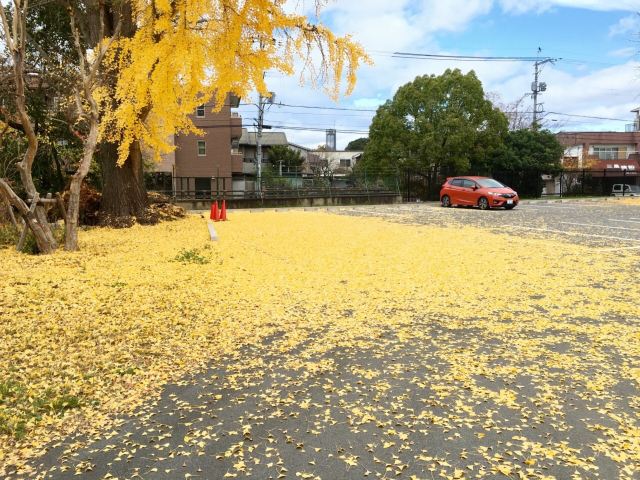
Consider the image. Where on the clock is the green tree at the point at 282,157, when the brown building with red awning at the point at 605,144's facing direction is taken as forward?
The green tree is roughly at 2 o'clock from the brown building with red awning.

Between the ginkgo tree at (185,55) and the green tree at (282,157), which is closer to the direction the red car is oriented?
the ginkgo tree

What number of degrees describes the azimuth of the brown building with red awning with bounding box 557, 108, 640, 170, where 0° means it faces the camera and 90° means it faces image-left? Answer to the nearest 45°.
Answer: approximately 0°

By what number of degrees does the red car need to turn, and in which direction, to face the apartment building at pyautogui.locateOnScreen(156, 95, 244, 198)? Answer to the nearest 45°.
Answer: approximately 180°

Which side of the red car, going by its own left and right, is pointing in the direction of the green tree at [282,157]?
back

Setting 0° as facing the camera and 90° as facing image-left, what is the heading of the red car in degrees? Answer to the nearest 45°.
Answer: approximately 315°

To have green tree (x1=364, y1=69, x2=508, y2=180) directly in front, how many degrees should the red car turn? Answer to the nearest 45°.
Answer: approximately 135° to its left

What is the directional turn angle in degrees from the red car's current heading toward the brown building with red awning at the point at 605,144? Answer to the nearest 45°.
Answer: approximately 135° to its left
